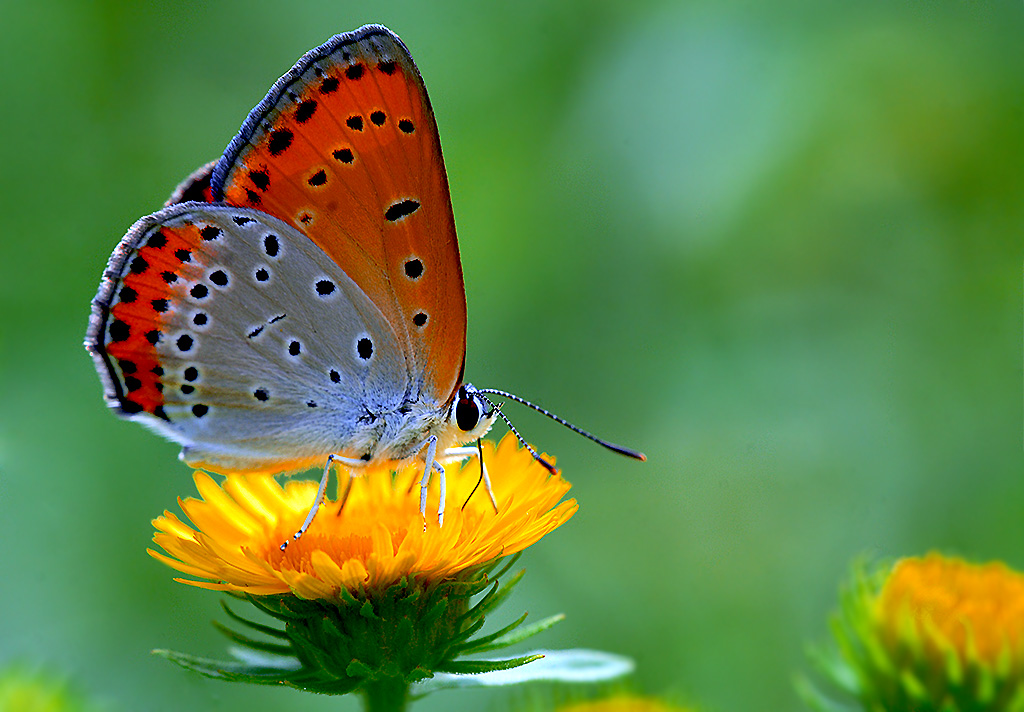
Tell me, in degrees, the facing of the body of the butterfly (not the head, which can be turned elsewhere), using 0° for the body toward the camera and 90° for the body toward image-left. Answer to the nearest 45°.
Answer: approximately 270°

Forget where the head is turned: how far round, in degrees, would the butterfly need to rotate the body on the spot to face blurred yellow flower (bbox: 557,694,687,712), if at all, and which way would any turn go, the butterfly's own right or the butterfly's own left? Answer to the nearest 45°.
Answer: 0° — it already faces it

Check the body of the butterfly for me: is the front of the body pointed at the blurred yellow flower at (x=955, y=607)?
yes
